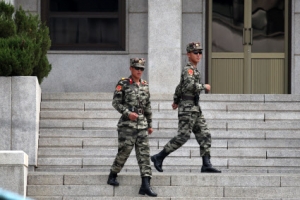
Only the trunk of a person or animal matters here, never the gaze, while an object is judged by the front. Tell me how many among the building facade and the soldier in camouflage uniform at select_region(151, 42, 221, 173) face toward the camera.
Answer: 1

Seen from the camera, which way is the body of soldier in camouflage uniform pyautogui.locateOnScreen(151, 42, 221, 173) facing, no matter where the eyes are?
to the viewer's right

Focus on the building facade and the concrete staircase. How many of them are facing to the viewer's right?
0

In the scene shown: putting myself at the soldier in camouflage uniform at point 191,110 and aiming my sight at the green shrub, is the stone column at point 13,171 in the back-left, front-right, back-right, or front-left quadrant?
front-left

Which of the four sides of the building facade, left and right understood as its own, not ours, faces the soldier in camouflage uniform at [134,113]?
front

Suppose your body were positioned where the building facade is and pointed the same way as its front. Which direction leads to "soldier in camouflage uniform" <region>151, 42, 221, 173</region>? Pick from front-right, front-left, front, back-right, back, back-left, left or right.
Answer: front

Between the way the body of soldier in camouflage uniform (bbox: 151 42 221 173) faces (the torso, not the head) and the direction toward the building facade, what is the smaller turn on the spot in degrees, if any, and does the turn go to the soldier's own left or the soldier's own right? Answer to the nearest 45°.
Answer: approximately 90° to the soldier's own left

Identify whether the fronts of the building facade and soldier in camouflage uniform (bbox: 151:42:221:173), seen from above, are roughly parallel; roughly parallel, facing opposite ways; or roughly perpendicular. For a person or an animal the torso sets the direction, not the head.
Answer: roughly perpendicular

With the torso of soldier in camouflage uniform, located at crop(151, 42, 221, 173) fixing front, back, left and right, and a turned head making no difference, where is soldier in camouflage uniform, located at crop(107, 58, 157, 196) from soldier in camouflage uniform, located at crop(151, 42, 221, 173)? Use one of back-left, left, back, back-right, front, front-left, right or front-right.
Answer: back-right

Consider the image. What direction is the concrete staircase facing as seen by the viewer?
toward the camera
